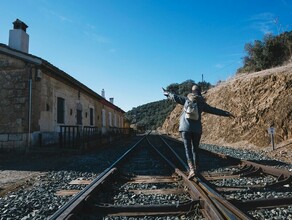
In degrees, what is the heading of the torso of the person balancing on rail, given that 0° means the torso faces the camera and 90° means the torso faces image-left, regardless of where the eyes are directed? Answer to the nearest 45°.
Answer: approximately 180°

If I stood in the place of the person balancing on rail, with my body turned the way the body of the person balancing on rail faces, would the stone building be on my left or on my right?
on my left
